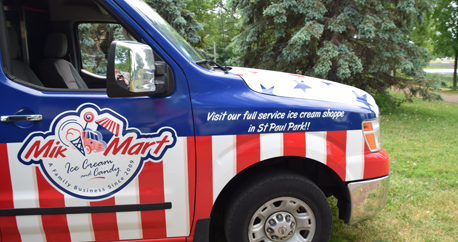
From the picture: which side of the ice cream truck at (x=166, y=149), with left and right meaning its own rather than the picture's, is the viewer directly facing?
right

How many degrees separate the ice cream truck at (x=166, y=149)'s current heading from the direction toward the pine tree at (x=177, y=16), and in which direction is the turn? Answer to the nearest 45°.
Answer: approximately 90° to its left

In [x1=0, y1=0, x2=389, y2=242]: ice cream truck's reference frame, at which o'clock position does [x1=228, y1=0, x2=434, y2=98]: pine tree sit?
The pine tree is roughly at 10 o'clock from the ice cream truck.
